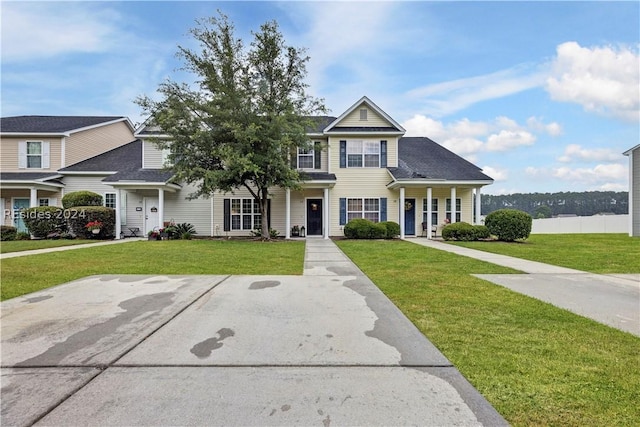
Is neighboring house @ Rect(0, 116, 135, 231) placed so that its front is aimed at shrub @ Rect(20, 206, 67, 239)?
yes

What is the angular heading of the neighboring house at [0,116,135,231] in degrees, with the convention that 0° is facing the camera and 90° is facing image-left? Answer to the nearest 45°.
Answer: approximately 0°

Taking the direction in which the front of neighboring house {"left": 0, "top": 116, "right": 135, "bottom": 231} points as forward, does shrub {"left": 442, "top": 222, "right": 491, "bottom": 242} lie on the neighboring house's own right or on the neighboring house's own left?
on the neighboring house's own left

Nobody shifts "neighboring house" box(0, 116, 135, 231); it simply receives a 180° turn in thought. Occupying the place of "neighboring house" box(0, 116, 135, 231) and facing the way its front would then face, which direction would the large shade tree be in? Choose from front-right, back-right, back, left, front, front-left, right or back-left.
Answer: back-right

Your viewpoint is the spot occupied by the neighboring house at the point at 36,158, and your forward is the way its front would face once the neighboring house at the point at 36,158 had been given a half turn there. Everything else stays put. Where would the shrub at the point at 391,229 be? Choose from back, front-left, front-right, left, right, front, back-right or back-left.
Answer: back-right

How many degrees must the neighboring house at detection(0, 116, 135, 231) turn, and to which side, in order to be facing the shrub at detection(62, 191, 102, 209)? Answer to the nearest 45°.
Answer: approximately 45° to its left

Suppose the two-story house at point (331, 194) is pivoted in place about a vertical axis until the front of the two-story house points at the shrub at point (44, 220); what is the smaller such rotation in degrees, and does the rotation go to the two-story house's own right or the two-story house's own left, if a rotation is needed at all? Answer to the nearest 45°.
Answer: approximately 90° to the two-story house's own right

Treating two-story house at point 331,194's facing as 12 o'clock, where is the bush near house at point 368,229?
The bush near house is roughly at 11 o'clock from the two-story house.

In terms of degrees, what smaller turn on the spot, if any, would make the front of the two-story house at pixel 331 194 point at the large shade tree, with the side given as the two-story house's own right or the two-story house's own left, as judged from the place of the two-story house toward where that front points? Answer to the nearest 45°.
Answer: approximately 45° to the two-story house's own right

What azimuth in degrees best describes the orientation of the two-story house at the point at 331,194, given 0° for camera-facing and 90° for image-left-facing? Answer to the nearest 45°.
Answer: approximately 0°

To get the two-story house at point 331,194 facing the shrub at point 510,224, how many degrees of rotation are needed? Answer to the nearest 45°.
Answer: approximately 45° to its left

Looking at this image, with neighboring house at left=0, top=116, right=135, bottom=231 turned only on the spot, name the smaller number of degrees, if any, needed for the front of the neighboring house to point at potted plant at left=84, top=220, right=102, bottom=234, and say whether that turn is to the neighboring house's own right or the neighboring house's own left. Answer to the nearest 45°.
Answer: approximately 45° to the neighboring house's own left
